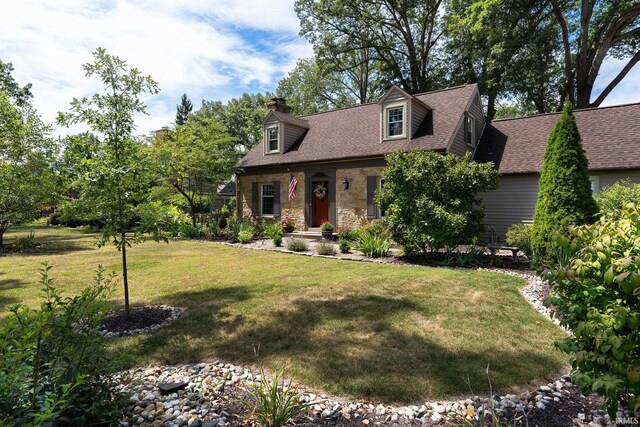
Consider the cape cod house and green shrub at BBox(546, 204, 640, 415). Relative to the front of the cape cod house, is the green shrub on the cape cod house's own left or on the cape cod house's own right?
on the cape cod house's own left

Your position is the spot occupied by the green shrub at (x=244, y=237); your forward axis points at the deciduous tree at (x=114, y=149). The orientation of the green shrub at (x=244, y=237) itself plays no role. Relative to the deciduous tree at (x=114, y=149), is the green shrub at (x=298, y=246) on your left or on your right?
left

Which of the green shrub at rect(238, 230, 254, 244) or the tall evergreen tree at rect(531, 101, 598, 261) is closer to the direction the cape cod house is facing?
the green shrub

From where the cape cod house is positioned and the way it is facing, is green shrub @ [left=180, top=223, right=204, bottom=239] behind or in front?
in front

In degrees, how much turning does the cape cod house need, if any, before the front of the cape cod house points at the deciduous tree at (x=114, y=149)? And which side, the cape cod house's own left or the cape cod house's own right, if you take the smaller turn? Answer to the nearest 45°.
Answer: approximately 45° to the cape cod house's own left

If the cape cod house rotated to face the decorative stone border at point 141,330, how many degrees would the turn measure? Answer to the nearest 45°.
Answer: approximately 45° to its left

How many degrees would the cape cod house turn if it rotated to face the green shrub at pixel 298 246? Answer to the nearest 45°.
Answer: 0° — it already faces it

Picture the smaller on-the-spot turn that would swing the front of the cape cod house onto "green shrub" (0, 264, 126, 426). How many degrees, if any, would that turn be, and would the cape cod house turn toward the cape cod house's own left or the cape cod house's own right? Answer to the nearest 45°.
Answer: approximately 45° to the cape cod house's own left

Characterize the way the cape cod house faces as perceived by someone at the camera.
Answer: facing the viewer and to the left of the viewer

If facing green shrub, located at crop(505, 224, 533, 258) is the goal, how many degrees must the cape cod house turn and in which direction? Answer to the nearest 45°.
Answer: approximately 90° to its left

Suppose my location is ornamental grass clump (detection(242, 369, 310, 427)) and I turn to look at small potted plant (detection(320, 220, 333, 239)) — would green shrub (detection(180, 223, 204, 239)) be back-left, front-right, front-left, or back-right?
front-left
